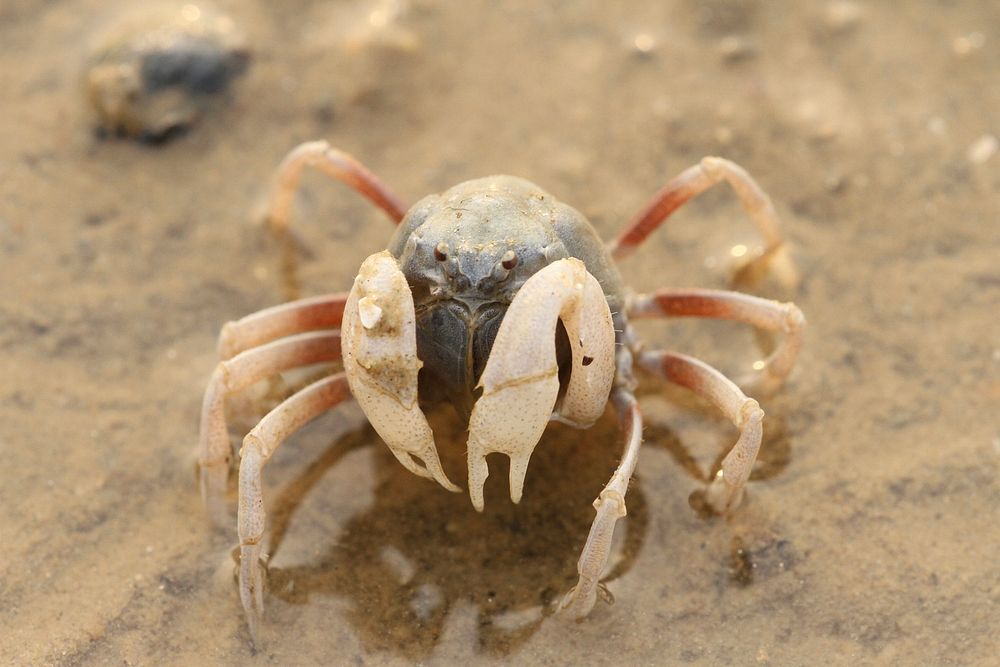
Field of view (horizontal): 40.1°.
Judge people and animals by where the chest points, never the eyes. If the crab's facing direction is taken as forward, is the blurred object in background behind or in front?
behind

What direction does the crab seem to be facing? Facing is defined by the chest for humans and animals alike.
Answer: toward the camera
